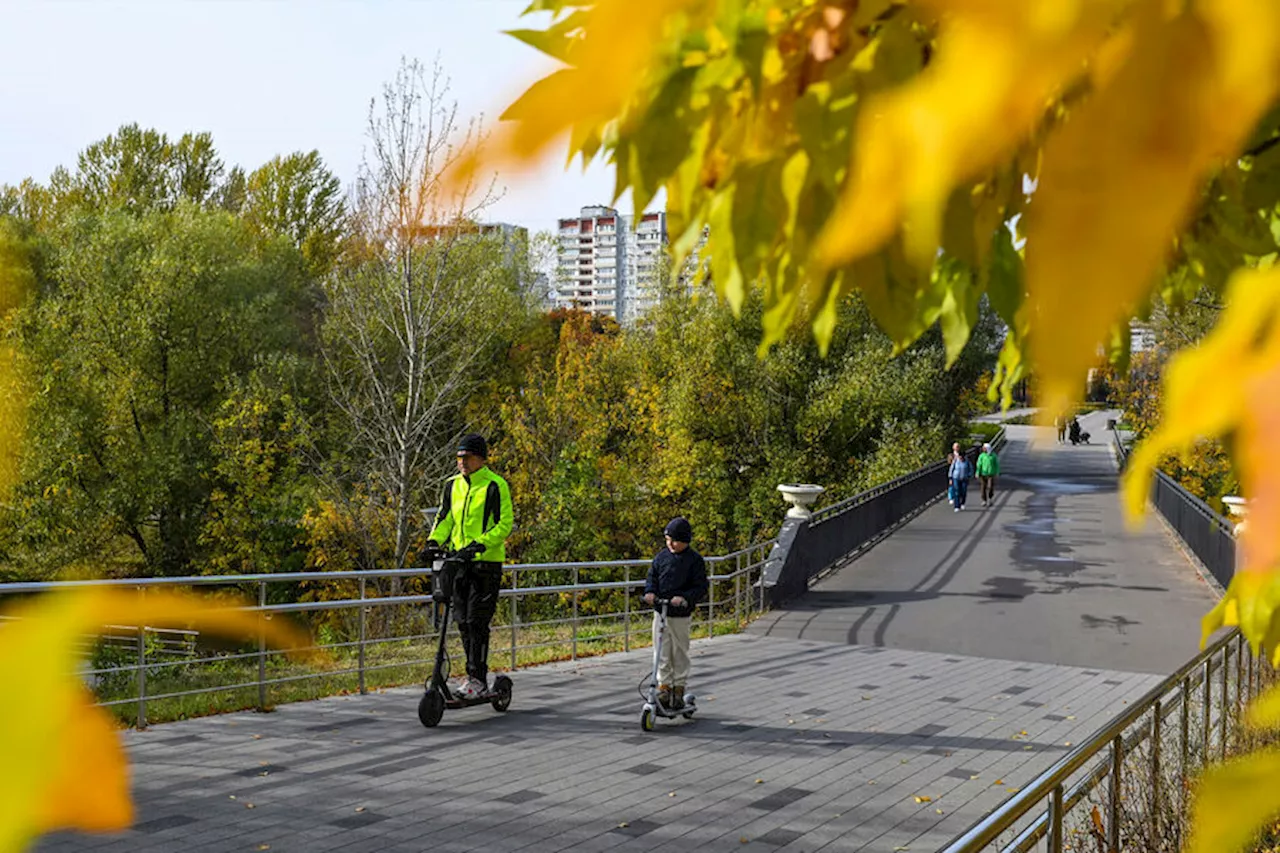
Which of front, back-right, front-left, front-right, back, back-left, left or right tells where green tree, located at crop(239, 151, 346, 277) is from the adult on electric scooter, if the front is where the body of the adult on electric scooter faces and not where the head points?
back-right

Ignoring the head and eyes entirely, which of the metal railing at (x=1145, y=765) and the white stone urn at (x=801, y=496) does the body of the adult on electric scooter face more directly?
the metal railing

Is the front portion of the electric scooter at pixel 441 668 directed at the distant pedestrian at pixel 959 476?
no

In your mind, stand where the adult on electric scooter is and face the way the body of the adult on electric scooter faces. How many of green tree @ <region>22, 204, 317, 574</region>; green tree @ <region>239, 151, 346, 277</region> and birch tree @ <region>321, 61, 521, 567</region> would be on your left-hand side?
0

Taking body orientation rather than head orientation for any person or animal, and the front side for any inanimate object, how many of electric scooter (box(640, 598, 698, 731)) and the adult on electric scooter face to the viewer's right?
0

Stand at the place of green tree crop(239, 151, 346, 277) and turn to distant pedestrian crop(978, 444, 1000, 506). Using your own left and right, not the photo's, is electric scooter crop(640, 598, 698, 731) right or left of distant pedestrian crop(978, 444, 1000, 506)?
right

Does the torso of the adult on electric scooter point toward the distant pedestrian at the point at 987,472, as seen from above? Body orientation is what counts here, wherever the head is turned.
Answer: no

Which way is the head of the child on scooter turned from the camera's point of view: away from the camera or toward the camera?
toward the camera

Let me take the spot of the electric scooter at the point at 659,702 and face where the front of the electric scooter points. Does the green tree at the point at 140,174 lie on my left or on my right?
on my right

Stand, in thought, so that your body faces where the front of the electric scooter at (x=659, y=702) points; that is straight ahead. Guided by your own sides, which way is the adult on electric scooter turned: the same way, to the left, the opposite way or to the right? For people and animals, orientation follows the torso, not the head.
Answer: the same way

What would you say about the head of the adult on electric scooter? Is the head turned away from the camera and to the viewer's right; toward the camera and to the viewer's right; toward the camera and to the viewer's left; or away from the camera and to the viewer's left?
toward the camera and to the viewer's left

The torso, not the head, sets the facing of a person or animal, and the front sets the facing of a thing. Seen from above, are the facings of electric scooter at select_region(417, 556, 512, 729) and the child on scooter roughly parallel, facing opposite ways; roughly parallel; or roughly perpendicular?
roughly parallel

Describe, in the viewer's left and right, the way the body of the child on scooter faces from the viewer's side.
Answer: facing the viewer and to the left of the viewer

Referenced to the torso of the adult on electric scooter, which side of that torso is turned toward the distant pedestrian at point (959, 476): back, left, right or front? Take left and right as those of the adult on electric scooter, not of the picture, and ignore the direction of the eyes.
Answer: back

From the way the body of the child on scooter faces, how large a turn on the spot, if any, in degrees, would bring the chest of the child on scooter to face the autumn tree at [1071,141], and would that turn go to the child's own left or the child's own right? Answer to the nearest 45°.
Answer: approximately 45° to the child's own left

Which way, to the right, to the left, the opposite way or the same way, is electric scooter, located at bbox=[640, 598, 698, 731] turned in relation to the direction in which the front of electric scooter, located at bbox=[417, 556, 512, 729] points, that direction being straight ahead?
the same way

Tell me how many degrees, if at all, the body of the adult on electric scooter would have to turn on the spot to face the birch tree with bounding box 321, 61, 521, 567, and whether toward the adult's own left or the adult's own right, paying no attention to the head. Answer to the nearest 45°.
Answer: approximately 135° to the adult's own right

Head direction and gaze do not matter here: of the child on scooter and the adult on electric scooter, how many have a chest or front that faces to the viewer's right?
0

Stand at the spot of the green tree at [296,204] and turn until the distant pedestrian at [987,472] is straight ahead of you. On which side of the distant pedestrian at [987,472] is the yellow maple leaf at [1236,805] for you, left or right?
right
